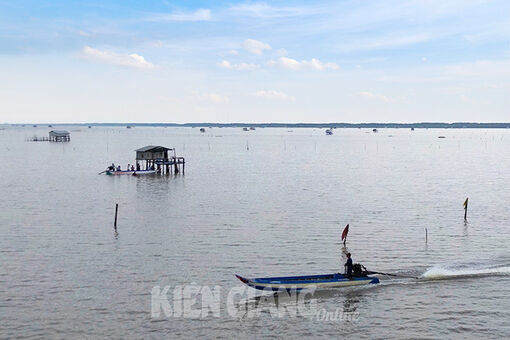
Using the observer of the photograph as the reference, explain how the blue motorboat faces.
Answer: facing to the left of the viewer
